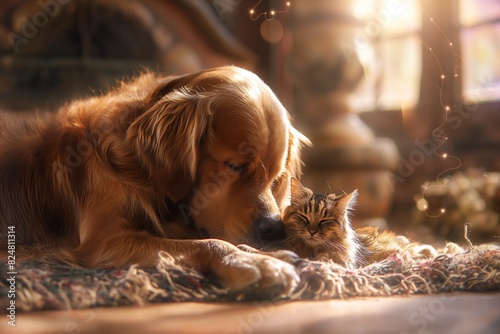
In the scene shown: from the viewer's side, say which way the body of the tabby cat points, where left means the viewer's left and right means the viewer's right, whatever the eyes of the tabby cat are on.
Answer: facing the viewer and to the left of the viewer

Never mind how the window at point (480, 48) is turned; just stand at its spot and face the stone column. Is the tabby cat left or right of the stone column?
left

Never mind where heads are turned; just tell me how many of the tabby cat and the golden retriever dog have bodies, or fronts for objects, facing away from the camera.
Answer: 0

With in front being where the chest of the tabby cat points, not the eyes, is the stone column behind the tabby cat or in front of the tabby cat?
behind

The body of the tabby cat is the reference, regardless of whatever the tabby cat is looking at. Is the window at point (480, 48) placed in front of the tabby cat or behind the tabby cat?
behind

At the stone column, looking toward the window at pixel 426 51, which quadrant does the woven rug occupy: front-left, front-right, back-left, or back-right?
back-right

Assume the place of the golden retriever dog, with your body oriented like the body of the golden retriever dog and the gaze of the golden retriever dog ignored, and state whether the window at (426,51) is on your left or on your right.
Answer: on your left

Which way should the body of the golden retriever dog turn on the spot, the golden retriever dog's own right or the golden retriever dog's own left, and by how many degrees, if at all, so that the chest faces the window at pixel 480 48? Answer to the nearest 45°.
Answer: approximately 90° to the golden retriever dog's own left

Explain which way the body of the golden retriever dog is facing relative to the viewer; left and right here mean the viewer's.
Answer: facing the viewer and to the right of the viewer

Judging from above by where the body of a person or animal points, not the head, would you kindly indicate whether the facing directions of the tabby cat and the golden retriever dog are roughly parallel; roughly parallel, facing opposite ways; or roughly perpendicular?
roughly parallel, facing opposite ways
